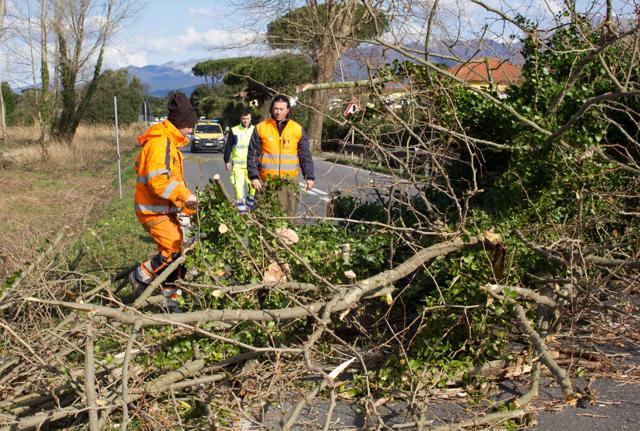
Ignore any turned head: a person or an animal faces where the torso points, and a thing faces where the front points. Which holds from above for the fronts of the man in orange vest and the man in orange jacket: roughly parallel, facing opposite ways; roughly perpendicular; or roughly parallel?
roughly perpendicular

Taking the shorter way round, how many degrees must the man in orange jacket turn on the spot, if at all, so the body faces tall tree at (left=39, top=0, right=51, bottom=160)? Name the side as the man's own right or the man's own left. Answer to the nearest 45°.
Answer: approximately 90° to the man's own left

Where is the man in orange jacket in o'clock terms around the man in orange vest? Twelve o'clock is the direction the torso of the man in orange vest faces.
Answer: The man in orange jacket is roughly at 1 o'clock from the man in orange vest.

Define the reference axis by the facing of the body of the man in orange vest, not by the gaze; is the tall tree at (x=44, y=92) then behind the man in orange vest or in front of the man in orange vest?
behind

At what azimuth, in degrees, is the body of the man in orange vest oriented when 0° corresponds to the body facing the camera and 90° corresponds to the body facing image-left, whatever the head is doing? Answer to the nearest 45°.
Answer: approximately 0°

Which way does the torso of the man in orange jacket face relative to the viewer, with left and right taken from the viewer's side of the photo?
facing to the right of the viewer

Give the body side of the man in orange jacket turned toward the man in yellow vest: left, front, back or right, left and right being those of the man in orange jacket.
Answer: left

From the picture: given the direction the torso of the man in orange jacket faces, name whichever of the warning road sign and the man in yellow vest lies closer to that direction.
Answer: the warning road sign

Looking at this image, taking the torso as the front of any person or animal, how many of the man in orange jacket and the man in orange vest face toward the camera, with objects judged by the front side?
1
